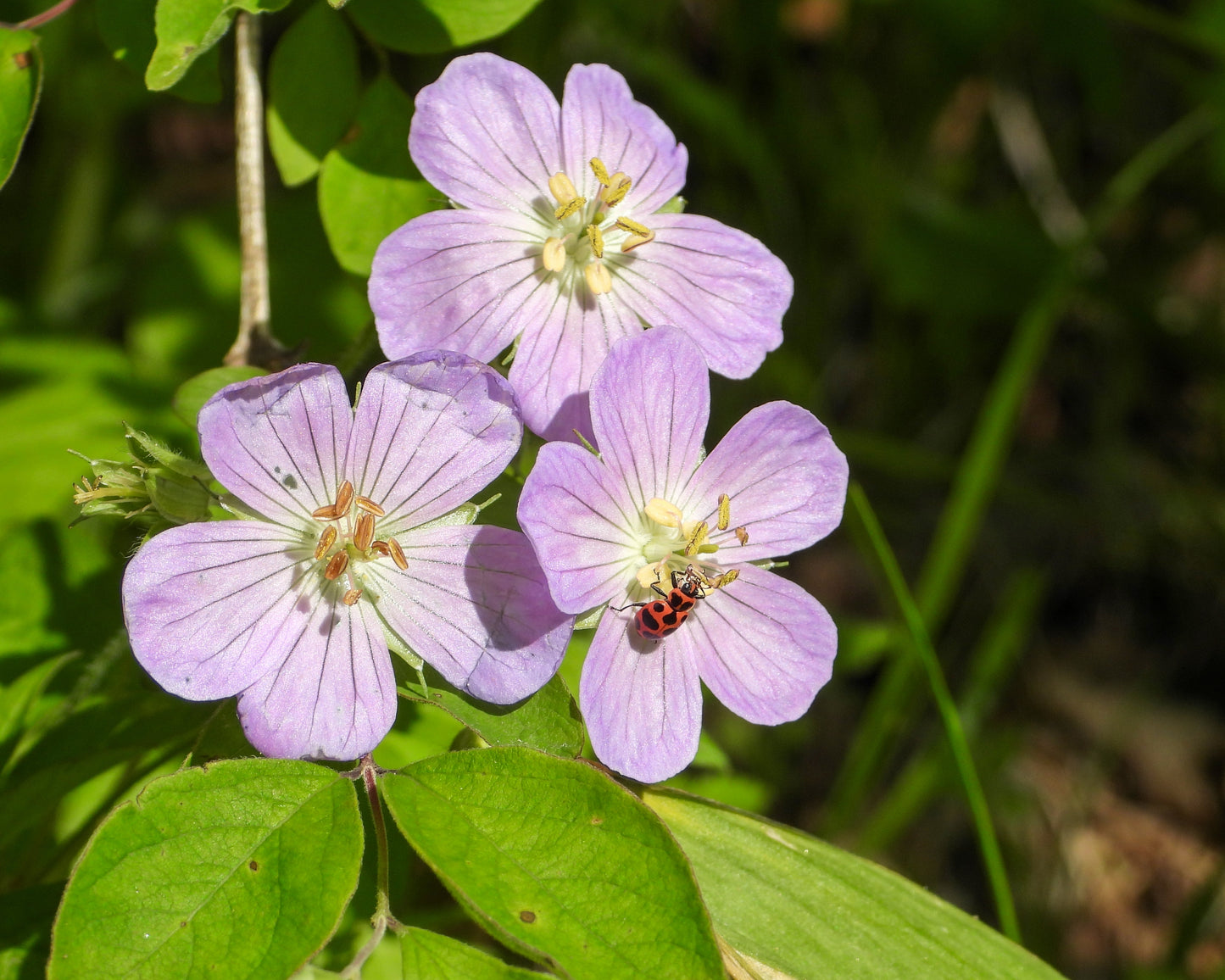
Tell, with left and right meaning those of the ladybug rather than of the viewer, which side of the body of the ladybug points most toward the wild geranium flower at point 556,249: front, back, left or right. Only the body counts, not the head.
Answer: left

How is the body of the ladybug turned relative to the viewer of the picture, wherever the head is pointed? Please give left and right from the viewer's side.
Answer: facing away from the viewer and to the right of the viewer

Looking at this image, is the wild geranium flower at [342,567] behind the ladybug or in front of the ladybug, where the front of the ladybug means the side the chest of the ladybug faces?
behind
